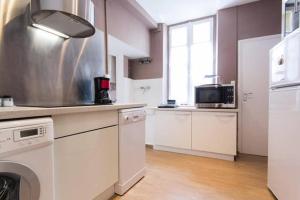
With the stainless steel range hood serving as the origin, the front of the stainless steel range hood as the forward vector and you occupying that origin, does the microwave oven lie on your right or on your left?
on your left

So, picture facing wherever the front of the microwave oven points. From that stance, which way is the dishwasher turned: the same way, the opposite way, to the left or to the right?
to the left

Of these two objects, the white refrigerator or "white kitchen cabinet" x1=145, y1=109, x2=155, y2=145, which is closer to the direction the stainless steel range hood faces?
the white refrigerator

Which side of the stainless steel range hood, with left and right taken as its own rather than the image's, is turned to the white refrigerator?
front

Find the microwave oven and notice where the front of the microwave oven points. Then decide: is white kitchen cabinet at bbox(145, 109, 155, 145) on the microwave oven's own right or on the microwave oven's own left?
on the microwave oven's own right

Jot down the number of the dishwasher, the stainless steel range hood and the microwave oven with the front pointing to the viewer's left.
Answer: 0

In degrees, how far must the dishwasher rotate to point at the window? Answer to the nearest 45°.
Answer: approximately 90° to its left

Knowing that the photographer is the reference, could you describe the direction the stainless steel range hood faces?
facing the viewer and to the right of the viewer

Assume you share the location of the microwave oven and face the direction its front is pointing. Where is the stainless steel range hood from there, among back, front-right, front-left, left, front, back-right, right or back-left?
front-right

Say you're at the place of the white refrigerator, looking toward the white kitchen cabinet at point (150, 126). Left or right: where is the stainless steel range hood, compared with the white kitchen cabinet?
left

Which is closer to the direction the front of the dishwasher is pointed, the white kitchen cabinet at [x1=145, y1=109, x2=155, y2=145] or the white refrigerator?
the white refrigerator

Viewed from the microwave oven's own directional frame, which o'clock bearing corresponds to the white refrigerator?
The white refrigerator is roughly at 11 o'clock from the microwave oven.

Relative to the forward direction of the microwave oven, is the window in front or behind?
behind

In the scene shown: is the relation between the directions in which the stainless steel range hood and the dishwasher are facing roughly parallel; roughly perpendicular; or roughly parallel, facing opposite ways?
roughly parallel

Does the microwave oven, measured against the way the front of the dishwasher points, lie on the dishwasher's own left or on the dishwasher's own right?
on the dishwasher's own left

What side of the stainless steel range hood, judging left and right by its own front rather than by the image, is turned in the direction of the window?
left

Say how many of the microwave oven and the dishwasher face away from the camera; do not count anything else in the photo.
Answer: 0

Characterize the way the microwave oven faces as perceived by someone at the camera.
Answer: facing the viewer

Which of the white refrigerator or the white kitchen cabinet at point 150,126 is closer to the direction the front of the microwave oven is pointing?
the white refrigerator
